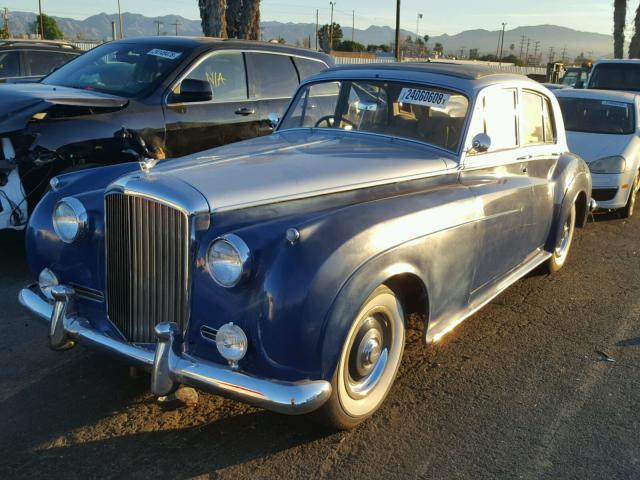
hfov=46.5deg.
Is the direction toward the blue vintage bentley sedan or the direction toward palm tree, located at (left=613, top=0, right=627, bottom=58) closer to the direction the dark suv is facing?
the blue vintage bentley sedan

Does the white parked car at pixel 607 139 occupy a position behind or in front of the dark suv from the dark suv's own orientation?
behind

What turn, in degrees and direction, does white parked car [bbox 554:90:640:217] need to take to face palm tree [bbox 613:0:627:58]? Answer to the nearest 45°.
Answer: approximately 135° to its right

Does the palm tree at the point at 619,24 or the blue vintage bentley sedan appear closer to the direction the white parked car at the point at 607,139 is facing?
the blue vintage bentley sedan

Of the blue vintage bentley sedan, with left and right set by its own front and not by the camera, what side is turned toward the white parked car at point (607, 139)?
back

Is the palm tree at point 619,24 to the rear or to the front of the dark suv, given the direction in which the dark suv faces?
to the rear

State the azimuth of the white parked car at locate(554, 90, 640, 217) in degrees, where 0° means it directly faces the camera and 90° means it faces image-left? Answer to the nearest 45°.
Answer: approximately 45°

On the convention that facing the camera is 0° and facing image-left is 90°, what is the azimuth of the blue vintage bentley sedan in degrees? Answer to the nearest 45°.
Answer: approximately 45°

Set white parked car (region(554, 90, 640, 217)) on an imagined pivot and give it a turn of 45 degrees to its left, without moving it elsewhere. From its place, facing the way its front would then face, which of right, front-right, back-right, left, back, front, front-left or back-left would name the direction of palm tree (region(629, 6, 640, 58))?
back
